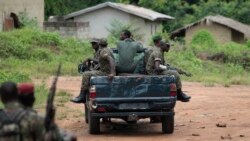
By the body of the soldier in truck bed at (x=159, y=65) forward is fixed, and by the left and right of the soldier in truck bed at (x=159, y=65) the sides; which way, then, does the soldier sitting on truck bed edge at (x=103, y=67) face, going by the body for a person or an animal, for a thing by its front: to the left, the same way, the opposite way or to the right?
the opposite way

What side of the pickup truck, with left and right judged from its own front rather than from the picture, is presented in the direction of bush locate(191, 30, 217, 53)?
front

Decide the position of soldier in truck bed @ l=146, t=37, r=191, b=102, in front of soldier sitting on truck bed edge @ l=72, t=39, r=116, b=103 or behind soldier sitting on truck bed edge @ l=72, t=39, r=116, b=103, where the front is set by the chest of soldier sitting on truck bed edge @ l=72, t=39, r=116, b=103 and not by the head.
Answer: behind

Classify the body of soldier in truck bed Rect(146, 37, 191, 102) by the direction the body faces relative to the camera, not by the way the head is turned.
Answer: to the viewer's right

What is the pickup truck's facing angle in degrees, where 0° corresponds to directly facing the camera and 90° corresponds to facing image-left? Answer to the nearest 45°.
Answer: approximately 180°

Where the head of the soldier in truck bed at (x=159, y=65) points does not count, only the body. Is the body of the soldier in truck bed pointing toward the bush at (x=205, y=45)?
no

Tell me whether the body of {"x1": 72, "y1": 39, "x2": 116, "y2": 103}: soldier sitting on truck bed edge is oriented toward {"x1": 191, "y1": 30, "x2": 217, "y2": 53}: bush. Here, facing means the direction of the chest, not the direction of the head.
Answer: no

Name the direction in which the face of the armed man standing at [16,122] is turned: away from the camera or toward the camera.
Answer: away from the camera

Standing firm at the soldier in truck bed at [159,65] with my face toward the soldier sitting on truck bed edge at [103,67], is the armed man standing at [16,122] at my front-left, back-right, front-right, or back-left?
front-left

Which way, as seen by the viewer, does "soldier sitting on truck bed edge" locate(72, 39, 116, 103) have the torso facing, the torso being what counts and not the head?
to the viewer's left
